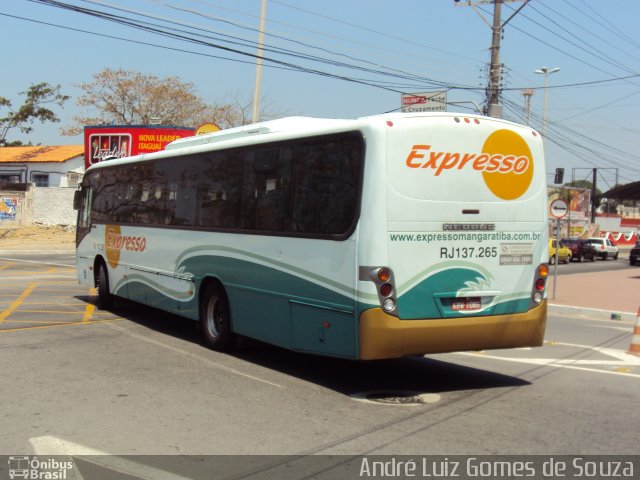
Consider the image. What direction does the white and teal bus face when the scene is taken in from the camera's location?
facing away from the viewer and to the left of the viewer

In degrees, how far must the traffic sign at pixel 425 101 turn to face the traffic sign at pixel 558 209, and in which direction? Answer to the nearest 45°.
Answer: approximately 45° to its left

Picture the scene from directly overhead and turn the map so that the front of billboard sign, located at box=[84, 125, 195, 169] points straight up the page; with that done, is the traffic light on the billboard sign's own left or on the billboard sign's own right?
on the billboard sign's own left

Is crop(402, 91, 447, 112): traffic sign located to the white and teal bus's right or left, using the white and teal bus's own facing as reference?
on its right

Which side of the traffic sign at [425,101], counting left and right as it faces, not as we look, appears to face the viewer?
front

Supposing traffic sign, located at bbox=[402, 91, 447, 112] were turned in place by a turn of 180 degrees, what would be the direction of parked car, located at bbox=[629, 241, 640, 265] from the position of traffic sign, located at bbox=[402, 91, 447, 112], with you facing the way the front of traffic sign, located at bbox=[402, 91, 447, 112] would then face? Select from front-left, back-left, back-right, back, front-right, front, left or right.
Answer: front-right

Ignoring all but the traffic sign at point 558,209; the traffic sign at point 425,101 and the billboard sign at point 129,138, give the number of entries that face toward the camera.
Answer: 3

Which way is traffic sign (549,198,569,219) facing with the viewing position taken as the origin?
facing the viewer

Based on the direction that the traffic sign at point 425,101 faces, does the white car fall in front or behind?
behind

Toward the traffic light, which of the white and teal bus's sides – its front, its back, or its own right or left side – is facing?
right

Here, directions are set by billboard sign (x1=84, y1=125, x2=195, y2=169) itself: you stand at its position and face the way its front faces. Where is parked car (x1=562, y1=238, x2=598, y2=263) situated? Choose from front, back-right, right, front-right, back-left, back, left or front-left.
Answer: left

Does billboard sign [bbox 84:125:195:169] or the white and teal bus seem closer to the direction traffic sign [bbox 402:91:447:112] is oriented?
the white and teal bus

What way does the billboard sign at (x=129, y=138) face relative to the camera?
toward the camera
